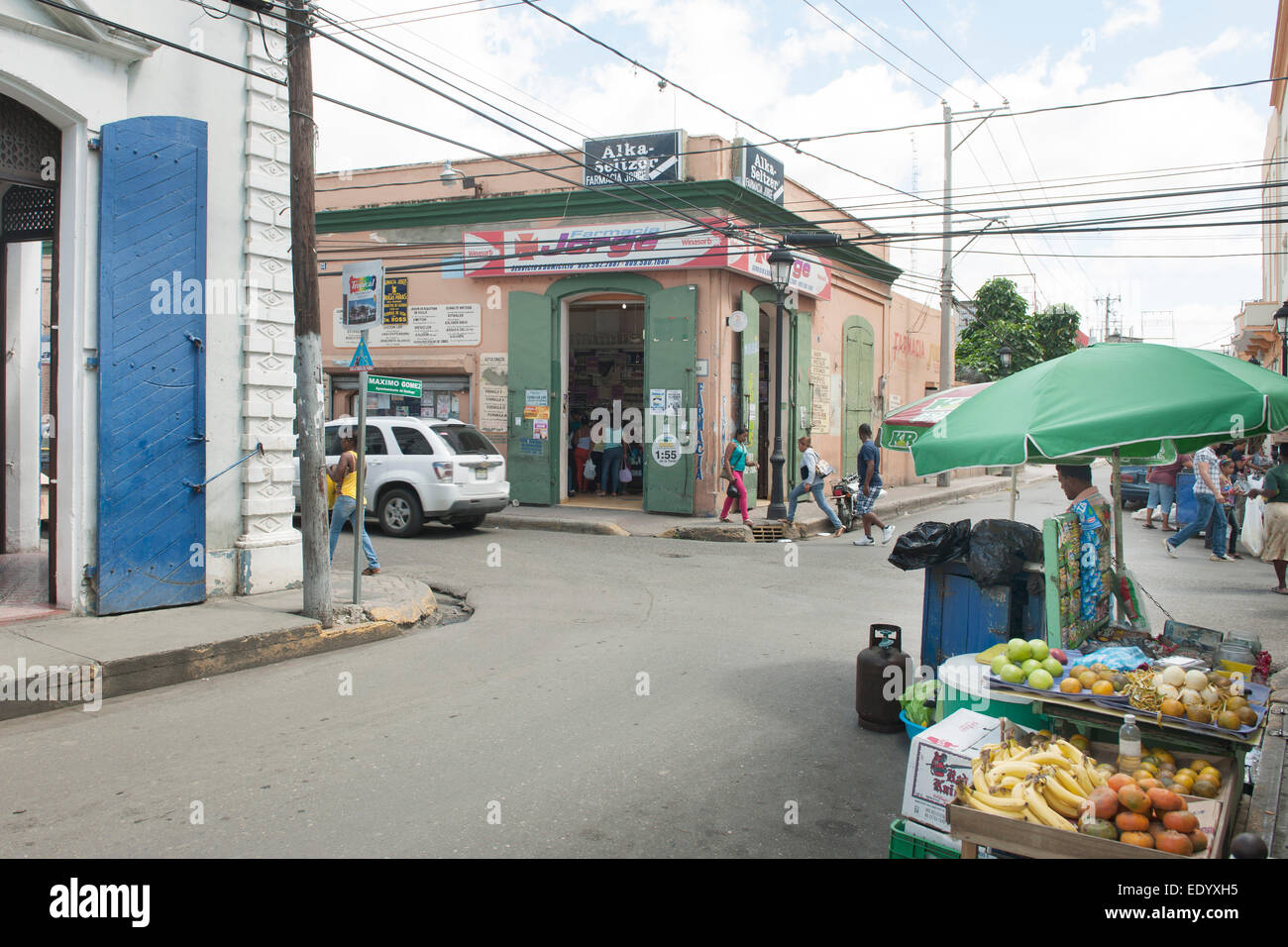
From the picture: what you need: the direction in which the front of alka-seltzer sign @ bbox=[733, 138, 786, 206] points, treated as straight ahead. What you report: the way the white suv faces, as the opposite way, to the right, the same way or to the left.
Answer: the opposite way

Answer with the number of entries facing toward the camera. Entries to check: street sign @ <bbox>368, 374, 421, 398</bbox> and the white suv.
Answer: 1

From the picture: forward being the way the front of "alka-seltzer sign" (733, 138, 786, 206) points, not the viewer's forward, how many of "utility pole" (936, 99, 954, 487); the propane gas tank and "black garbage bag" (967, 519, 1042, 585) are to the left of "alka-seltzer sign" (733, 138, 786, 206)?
1

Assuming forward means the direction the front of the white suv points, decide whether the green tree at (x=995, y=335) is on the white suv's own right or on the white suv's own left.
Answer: on the white suv's own right

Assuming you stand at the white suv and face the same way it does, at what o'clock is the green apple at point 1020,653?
The green apple is roughly at 7 o'clock from the white suv.

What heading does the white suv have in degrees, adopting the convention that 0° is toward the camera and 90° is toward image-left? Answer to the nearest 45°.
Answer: approximately 135°

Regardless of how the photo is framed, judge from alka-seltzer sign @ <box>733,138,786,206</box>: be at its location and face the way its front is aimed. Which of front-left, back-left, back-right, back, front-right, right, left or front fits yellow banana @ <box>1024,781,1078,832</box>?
front-right

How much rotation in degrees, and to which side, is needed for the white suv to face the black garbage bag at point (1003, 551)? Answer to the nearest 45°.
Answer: approximately 135° to its left

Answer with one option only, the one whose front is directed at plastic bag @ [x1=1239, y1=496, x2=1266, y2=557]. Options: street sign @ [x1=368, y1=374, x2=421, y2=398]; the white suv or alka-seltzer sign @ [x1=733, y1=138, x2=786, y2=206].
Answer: the alka-seltzer sign

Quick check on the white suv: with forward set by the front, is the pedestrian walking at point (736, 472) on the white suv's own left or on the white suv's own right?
on the white suv's own right

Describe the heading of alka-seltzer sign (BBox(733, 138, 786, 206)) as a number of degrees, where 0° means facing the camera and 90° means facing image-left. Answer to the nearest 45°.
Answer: approximately 315°

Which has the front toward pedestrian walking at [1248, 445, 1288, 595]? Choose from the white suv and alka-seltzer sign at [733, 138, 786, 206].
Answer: the alka-seltzer sign

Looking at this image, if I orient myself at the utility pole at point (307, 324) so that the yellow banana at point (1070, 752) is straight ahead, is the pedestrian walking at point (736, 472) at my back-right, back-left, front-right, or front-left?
back-left
